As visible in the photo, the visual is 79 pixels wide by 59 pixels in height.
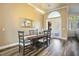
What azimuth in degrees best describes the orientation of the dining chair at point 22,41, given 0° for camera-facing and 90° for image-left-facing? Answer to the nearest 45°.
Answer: approximately 225°
